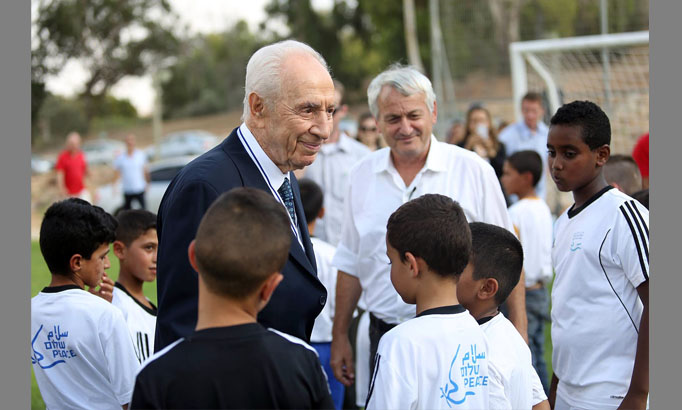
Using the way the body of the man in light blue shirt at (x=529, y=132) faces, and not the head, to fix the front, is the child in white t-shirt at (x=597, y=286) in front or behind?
in front

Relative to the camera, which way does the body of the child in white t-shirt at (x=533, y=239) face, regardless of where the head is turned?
to the viewer's left

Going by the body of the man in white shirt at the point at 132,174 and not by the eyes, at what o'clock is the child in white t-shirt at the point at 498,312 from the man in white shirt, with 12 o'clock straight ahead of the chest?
The child in white t-shirt is roughly at 12 o'clock from the man in white shirt.

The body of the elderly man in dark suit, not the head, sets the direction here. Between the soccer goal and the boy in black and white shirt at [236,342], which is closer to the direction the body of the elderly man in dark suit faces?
the boy in black and white shirt

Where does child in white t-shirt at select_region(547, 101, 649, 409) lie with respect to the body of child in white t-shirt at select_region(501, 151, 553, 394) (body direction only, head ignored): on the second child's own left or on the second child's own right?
on the second child's own left

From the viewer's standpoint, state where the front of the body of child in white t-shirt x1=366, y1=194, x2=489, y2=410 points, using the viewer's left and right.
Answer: facing away from the viewer and to the left of the viewer

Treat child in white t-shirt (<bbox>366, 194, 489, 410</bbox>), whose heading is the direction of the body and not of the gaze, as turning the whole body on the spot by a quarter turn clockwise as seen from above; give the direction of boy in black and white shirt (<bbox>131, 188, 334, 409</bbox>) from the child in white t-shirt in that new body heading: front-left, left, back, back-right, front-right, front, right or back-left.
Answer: back

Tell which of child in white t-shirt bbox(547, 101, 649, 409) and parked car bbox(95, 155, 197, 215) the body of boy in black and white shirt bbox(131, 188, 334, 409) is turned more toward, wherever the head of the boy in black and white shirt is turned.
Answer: the parked car

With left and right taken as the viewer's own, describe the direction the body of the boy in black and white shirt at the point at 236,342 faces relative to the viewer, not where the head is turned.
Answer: facing away from the viewer

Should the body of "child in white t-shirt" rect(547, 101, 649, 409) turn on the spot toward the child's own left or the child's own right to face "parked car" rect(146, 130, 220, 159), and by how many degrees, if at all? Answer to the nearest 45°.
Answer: approximately 90° to the child's own right
